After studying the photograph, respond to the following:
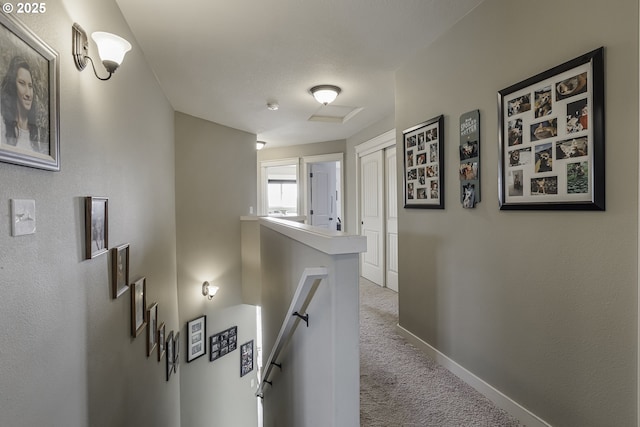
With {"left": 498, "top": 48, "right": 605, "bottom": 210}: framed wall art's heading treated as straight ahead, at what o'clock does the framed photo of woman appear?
The framed photo of woman is roughly at 12 o'clock from the framed wall art.

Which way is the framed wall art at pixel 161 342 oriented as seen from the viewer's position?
to the viewer's right

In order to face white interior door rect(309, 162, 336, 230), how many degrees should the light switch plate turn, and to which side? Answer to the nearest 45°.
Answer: approximately 90° to its left

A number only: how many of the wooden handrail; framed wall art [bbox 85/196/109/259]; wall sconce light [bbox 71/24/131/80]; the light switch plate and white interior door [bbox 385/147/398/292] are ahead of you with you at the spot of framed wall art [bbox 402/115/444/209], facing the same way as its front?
4

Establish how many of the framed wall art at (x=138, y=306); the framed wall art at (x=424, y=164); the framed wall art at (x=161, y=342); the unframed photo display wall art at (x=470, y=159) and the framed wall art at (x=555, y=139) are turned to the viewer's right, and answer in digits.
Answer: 2

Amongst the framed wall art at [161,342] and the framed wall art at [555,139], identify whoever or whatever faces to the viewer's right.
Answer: the framed wall art at [161,342]
